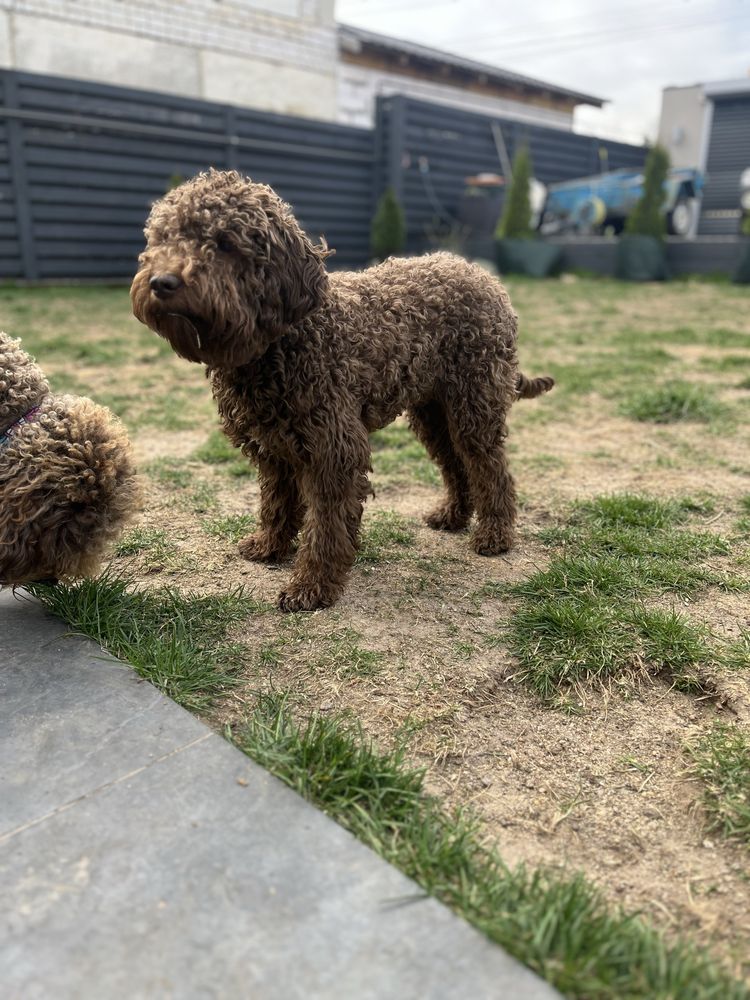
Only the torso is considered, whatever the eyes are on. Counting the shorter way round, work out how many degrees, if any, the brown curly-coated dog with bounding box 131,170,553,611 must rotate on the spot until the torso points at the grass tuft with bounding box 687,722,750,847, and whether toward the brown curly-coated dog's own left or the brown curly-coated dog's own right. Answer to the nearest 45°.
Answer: approximately 90° to the brown curly-coated dog's own left

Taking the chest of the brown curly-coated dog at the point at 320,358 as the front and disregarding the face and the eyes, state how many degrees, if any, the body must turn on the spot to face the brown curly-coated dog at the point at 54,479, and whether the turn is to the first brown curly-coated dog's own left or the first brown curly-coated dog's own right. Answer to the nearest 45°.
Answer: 0° — it already faces it

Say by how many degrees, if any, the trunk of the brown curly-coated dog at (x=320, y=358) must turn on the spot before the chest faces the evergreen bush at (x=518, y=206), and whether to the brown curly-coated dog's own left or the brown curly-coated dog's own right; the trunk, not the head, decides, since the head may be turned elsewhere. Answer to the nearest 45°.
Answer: approximately 135° to the brown curly-coated dog's own right

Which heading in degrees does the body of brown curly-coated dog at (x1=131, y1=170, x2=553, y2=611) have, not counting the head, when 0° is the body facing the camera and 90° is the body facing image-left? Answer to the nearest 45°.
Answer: approximately 45°

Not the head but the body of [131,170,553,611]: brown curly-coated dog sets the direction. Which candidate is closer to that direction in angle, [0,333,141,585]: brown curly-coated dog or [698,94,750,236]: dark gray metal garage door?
the brown curly-coated dog

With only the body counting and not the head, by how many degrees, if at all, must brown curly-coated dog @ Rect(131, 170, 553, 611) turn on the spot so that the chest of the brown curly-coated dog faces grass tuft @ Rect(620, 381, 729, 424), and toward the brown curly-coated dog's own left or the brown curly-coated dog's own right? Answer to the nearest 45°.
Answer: approximately 180°

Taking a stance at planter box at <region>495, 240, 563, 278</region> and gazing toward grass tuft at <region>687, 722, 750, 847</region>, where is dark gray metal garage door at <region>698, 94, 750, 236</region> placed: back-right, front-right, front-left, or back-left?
back-left

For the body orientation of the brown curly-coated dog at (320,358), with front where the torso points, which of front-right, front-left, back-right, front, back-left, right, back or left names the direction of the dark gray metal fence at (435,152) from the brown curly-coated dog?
back-right

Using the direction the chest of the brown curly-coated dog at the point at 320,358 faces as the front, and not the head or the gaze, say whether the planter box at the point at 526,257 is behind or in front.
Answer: behind
